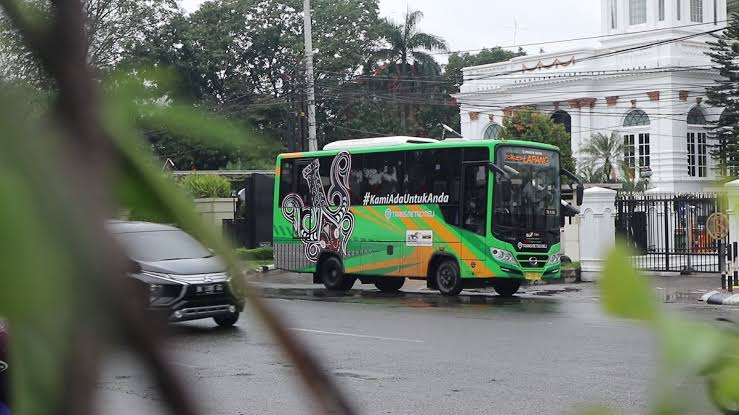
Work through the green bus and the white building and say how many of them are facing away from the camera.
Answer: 0

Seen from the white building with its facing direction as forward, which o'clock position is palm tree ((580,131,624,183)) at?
The palm tree is roughly at 11 o'clock from the white building.

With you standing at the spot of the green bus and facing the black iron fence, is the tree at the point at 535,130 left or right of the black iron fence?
left

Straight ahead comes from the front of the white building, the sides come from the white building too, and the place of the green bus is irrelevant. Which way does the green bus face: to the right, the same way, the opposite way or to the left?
to the left

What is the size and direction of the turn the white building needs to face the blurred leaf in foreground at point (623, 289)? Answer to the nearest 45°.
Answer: approximately 45° to its left

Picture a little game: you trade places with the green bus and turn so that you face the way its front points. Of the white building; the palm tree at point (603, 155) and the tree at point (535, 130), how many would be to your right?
0

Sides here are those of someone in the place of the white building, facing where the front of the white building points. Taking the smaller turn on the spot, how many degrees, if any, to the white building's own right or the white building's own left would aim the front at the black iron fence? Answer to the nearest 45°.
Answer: approximately 45° to the white building's own left

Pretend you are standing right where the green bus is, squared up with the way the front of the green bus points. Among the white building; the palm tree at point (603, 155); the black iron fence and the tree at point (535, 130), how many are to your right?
0

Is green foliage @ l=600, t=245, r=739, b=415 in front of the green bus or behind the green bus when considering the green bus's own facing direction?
in front

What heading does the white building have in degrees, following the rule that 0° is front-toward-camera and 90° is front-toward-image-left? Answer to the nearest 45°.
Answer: approximately 45°

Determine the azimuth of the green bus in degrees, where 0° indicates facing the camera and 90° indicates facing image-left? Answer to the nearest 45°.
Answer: approximately 315°

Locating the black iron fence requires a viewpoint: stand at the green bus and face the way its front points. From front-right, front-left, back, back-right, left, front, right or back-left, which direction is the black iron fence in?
left
